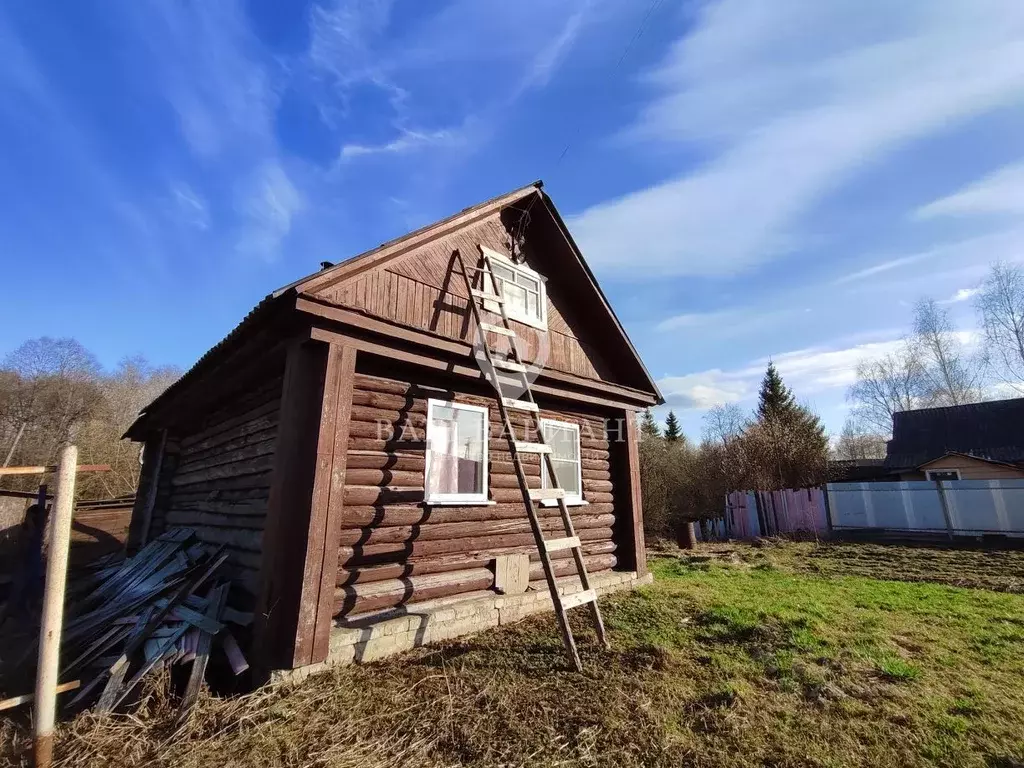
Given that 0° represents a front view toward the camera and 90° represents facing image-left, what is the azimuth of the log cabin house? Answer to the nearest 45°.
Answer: approximately 315°

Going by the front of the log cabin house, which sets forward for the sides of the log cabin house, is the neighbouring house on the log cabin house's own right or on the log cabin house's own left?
on the log cabin house's own left

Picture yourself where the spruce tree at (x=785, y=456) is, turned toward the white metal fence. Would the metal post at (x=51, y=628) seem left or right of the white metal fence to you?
right

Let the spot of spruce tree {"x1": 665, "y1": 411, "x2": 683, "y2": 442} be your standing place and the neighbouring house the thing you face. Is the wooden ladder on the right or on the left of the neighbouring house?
right

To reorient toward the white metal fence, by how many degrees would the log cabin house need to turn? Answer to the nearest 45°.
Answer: approximately 45° to its left

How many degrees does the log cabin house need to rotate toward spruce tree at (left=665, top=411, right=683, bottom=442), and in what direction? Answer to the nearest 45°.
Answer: approximately 90° to its left

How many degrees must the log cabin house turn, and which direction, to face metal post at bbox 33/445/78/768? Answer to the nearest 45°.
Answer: approximately 90° to its right

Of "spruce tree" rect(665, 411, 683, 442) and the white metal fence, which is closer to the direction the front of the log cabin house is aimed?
the white metal fence
